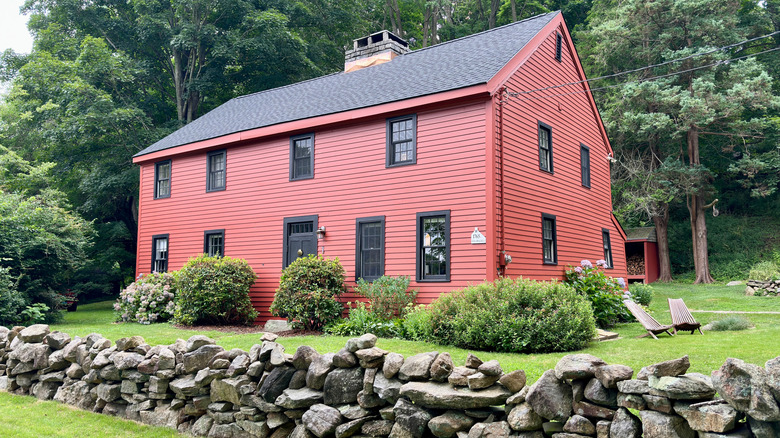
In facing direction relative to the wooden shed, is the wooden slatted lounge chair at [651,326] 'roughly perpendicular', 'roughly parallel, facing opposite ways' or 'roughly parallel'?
roughly perpendicular

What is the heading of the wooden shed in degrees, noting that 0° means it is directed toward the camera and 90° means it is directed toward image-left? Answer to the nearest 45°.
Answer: approximately 45°

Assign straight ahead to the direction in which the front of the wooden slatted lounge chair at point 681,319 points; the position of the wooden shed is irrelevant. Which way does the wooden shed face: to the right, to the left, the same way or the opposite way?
to the right

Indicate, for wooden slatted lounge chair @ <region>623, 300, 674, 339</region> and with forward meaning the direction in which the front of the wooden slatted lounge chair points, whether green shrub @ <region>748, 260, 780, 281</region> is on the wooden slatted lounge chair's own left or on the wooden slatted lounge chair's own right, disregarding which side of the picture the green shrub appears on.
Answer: on the wooden slatted lounge chair's own left

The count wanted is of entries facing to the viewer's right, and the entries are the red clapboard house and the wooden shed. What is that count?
0

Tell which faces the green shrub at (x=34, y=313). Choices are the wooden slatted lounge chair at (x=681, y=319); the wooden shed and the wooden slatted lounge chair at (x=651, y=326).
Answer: the wooden shed

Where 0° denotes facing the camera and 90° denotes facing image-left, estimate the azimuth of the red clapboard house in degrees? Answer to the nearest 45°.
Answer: approximately 45°

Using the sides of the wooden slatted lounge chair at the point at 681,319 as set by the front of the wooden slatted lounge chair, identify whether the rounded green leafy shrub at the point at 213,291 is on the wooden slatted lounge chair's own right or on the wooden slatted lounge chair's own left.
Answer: on the wooden slatted lounge chair's own right

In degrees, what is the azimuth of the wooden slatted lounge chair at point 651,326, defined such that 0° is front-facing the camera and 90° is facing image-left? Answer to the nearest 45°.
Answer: approximately 315°
